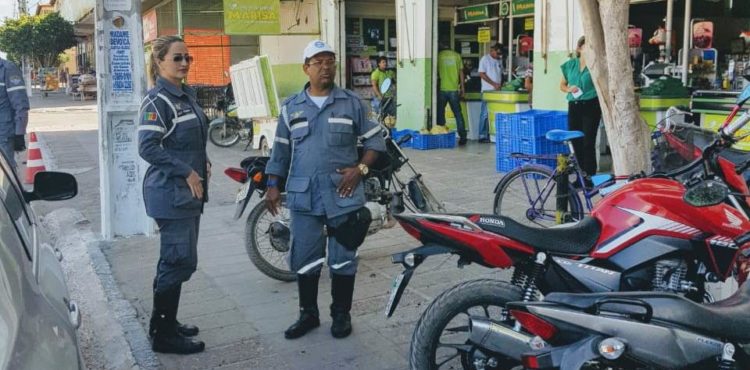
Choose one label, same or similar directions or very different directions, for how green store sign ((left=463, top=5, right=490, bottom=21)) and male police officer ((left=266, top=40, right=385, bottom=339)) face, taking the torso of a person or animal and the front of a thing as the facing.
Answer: same or similar directions

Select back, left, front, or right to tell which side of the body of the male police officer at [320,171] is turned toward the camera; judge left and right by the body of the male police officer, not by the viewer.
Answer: front

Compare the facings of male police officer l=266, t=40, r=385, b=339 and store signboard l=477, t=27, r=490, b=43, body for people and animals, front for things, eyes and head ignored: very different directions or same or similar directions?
same or similar directions

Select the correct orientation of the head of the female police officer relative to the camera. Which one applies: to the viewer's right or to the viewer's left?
to the viewer's right

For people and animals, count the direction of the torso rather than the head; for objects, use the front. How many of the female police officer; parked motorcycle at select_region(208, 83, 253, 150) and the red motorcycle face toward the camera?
0

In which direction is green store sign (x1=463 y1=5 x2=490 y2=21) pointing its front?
toward the camera

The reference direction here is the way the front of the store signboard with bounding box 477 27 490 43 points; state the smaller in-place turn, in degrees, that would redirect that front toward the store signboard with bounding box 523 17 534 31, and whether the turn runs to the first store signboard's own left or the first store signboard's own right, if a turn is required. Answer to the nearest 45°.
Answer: approximately 45° to the first store signboard's own left

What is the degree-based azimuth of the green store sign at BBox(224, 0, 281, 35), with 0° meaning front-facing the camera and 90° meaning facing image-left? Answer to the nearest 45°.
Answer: approximately 0°

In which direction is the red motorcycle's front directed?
to the viewer's right

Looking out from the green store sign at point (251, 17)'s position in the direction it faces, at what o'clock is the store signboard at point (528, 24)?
The store signboard is roughly at 9 o'clock from the green store sign.

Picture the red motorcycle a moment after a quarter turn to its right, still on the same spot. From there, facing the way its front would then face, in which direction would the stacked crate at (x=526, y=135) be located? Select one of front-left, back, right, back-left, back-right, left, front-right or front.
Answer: back

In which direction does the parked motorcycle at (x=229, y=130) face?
to the viewer's left

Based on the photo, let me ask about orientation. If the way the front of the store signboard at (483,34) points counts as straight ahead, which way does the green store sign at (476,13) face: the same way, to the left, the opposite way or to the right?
the same way

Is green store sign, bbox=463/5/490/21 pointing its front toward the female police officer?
yes

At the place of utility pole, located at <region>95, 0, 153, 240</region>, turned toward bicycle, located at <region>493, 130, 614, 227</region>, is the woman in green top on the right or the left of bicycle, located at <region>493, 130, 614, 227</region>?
left

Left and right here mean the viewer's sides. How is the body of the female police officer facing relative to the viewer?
facing to the right of the viewer

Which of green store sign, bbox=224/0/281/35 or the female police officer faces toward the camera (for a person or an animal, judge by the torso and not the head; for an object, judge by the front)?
the green store sign

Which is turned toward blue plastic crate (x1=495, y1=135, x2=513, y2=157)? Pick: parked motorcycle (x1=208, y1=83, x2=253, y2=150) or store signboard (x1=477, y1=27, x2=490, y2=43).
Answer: the store signboard
